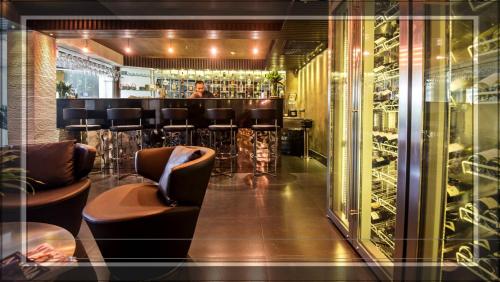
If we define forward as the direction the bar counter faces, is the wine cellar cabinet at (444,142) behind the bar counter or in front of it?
in front

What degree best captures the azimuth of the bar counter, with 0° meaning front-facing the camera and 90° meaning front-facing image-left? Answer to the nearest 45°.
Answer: approximately 0°

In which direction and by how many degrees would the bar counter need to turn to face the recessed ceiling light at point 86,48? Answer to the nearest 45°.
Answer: approximately 135° to its right

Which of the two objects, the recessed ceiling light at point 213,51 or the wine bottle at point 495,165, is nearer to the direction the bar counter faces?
the wine bottle

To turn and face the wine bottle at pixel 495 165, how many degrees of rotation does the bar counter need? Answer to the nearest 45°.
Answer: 0° — it already faces it

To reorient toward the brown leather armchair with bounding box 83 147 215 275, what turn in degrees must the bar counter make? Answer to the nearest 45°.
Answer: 0° — it already faces it

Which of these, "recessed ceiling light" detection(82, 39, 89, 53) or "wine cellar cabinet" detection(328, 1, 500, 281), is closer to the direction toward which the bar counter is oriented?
the wine cellar cabinet

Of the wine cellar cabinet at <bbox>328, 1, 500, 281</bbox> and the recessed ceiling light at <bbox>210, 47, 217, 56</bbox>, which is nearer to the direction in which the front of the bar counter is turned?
the wine cellar cabinet
